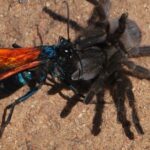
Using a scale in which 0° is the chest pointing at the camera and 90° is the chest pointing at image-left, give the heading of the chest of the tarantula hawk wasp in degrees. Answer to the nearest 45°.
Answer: approximately 270°

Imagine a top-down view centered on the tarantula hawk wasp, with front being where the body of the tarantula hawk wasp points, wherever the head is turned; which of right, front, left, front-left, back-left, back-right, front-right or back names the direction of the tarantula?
front
